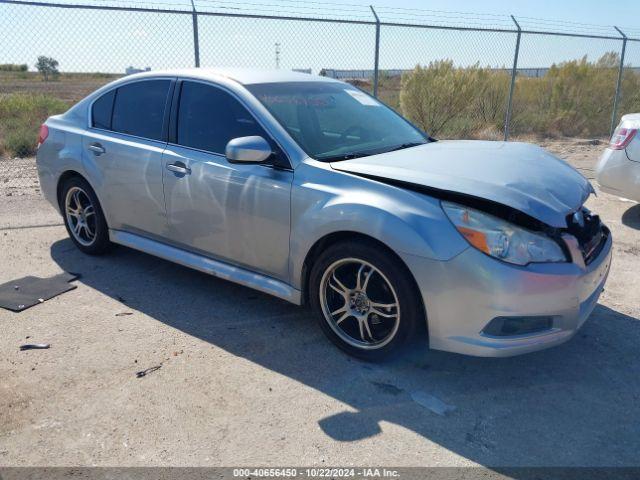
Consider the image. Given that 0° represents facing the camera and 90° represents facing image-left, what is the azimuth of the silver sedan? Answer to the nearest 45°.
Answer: approximately 315°

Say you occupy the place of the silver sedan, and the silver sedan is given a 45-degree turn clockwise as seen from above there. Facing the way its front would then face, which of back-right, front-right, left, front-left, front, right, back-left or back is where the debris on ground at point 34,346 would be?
right

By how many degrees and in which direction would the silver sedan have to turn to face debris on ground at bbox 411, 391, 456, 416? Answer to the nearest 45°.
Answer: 0° — it already faces it

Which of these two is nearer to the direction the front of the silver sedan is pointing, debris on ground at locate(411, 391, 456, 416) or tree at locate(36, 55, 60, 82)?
the debris on ground

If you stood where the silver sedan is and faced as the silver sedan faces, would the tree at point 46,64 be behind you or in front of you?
behind

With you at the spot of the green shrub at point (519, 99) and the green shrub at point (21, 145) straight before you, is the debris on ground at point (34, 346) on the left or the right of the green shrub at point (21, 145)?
left

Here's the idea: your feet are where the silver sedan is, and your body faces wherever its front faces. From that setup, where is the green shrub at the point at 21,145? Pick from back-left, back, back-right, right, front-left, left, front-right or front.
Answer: back

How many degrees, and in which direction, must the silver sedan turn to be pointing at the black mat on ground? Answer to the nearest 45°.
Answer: approximately 135° to its right

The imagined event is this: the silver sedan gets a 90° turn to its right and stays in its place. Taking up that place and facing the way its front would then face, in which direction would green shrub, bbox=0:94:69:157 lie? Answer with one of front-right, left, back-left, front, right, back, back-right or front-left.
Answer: right

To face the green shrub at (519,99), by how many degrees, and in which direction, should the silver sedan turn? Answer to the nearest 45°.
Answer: approximately 135° to its left
